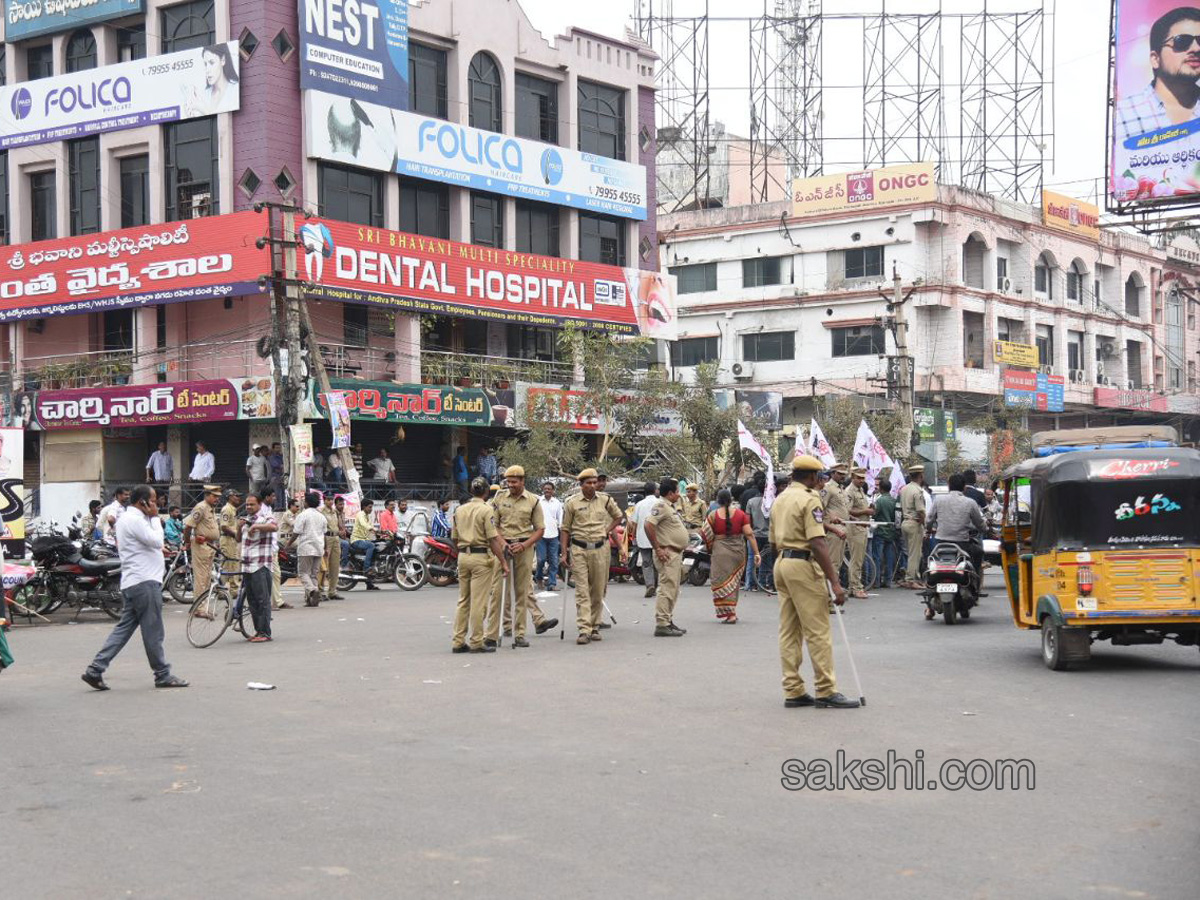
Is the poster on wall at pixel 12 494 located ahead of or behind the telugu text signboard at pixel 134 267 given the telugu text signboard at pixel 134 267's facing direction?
ahead

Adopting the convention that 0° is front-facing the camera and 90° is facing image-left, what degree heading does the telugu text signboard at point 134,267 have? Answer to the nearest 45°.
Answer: approximately 45°

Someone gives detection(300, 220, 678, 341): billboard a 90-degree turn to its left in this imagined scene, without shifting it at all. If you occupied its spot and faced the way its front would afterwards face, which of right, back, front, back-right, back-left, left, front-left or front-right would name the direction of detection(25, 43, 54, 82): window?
back-left

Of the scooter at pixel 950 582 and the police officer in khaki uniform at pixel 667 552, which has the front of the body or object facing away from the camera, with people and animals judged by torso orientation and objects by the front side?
the scooter

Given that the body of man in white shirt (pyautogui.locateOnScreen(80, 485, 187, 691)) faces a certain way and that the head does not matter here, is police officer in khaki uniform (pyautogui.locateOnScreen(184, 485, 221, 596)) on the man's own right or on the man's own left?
on the man's own left

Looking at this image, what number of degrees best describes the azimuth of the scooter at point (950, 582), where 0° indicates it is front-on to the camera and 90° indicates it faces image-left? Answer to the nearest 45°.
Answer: approximately 180°

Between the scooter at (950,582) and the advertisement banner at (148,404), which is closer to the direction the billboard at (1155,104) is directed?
the scooter

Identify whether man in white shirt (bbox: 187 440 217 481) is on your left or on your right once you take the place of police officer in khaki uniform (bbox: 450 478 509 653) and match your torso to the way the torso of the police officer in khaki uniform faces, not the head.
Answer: on your left

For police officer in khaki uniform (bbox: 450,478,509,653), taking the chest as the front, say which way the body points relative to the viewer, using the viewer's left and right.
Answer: facing away from the viewer and to the right of the viewer

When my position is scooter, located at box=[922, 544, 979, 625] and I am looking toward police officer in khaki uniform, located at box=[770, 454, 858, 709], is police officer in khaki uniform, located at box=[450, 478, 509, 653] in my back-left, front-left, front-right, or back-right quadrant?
front-right
